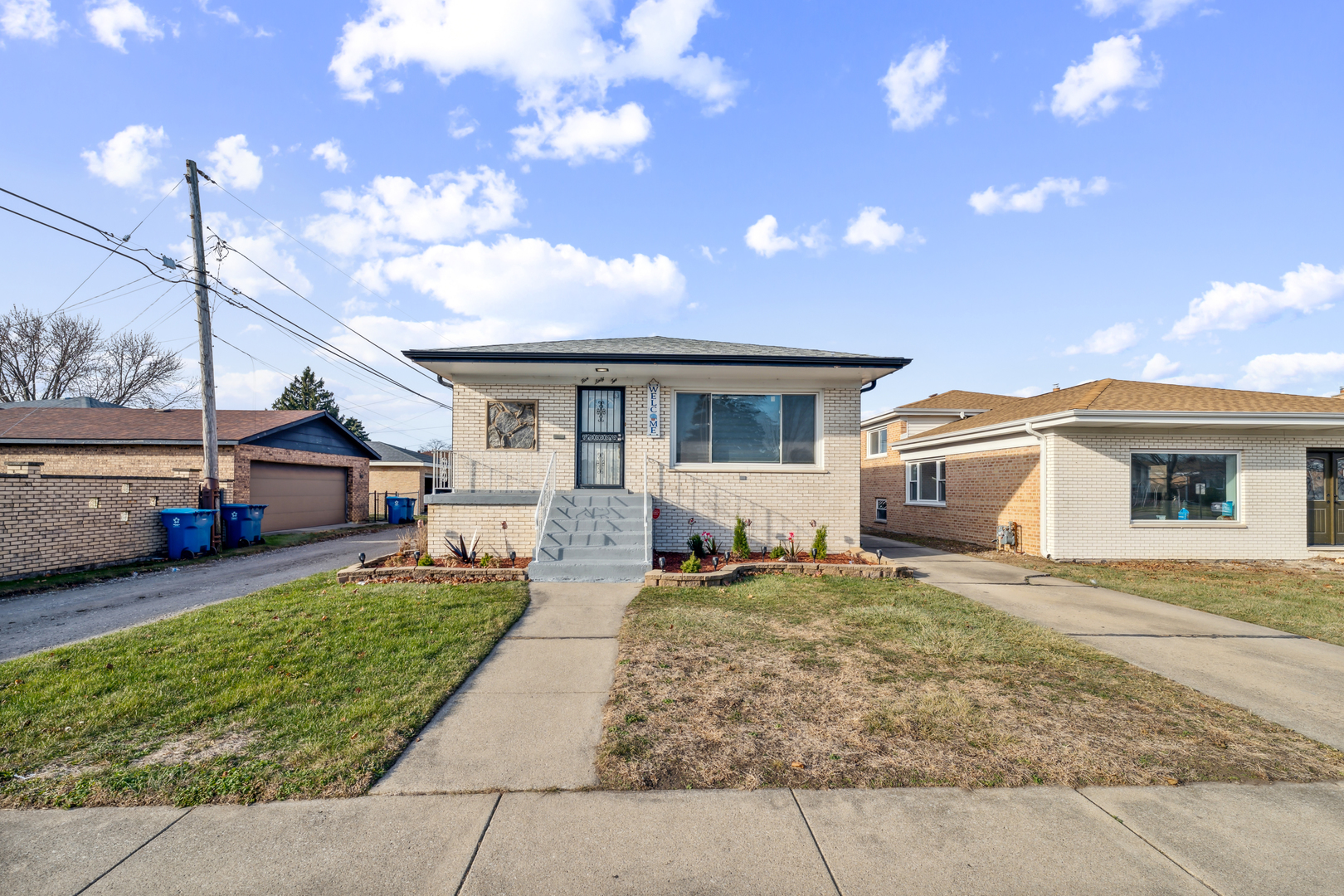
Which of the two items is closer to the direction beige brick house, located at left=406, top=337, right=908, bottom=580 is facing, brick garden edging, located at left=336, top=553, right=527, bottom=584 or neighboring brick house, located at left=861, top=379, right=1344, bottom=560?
the brick garden edging

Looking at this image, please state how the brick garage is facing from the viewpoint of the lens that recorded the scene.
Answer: facing the viewer and to the right of the viewer

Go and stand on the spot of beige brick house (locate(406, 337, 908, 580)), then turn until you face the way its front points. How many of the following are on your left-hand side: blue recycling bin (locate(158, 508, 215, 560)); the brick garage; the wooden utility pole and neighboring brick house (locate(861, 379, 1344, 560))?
1

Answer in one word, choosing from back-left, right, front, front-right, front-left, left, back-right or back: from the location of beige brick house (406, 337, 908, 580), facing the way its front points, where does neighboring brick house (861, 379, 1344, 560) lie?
left

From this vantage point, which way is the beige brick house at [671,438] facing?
toward the camera

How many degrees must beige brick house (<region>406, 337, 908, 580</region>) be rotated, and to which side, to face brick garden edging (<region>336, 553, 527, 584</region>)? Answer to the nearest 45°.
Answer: approximately 45° to its right

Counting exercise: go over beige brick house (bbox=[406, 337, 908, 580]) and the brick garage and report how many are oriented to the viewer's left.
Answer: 0

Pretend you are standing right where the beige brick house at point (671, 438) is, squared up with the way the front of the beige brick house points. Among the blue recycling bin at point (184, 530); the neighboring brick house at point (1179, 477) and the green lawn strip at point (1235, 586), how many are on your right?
1

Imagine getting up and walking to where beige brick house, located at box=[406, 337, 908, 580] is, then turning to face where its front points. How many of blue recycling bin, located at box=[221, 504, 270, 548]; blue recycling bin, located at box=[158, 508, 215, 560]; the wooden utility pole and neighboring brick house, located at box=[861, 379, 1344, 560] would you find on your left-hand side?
1

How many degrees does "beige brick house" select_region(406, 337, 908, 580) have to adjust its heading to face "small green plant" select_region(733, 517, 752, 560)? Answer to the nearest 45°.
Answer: approximately 45° to its left

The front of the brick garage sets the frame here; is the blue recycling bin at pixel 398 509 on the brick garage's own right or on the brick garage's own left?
on the brick garage's own left
